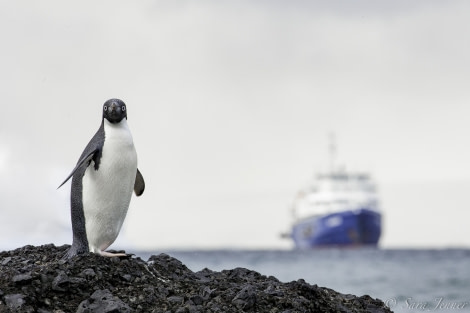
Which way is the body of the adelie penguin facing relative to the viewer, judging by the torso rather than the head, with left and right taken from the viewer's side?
facing the viewer and to the right of the viewer
